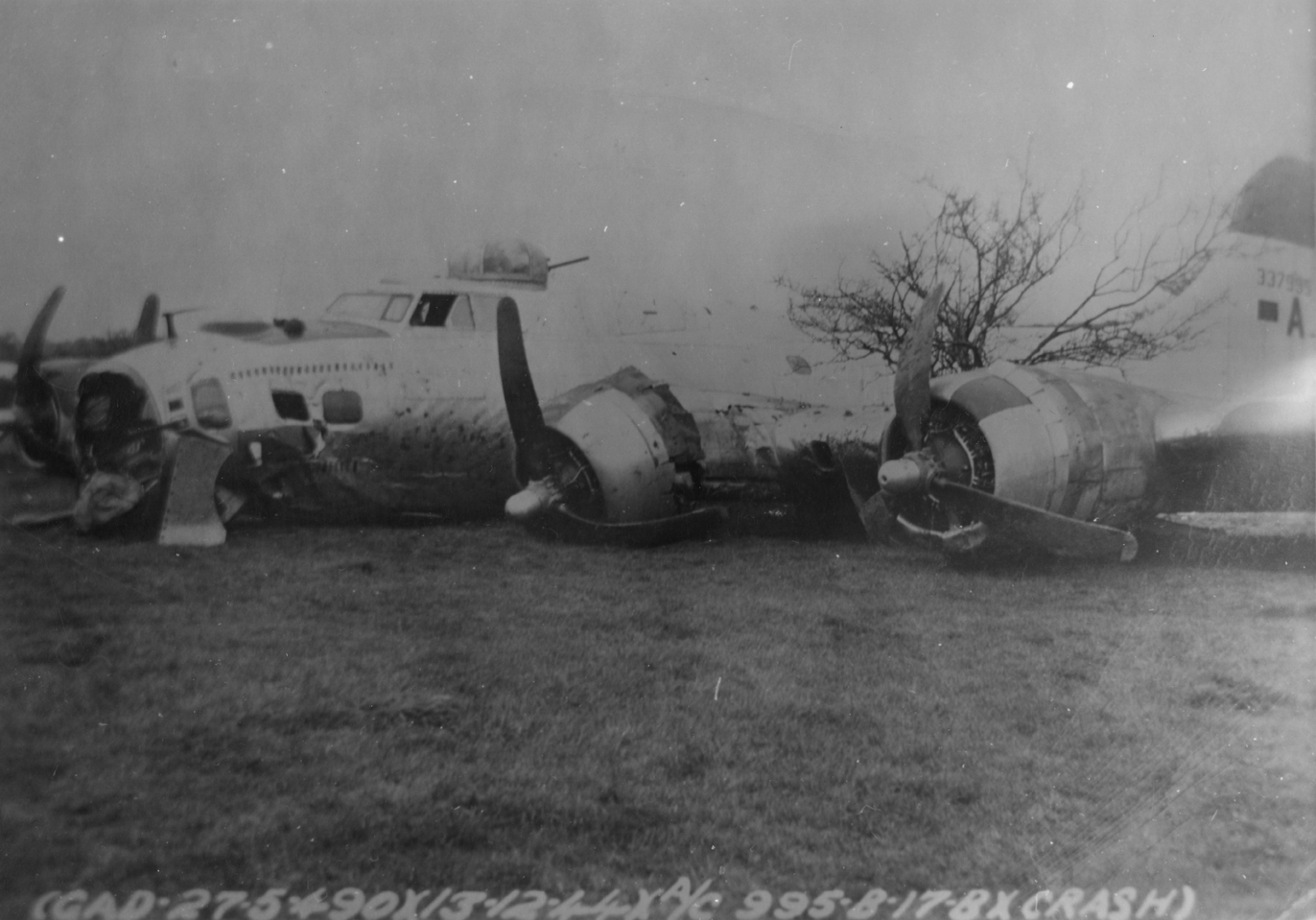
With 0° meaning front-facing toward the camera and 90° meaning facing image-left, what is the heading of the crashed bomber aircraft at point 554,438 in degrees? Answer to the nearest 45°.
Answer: approximately 45°
